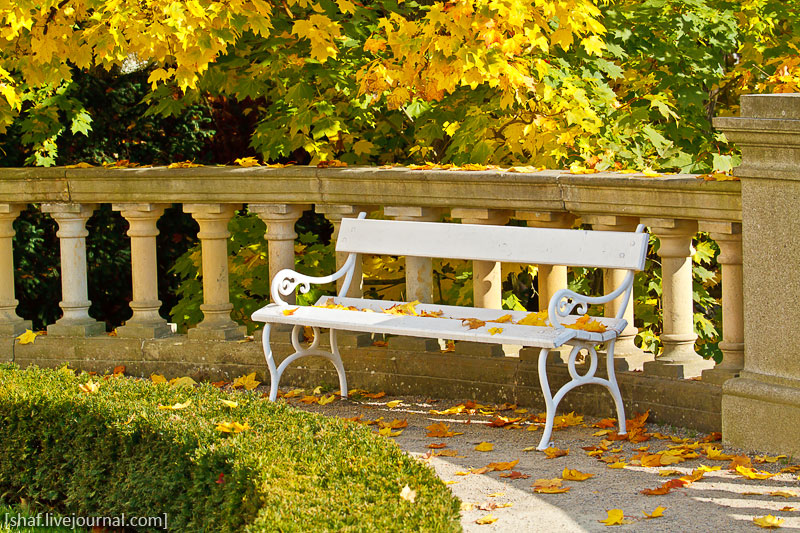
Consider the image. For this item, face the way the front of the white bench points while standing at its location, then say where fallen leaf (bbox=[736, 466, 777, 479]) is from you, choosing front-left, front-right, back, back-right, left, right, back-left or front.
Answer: left

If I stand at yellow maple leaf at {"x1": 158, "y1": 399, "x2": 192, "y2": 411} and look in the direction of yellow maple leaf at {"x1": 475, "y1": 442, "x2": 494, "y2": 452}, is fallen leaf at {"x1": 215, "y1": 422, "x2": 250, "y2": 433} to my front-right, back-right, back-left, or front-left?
front-right

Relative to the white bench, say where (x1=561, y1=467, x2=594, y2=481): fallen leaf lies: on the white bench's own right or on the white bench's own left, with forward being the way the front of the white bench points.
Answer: on the white bench's own left

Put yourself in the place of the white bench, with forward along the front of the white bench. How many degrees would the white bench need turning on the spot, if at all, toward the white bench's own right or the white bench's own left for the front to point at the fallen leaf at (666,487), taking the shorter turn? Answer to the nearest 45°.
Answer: approximately 90° to the white bench's own left

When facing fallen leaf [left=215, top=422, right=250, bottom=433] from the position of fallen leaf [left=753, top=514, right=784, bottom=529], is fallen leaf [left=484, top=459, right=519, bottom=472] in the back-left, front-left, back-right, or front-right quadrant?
front-right

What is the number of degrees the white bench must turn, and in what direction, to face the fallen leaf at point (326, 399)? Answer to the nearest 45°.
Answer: approximately 90° to its right

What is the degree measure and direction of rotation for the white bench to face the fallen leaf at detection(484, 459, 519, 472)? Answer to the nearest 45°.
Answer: approximately 45° to its left

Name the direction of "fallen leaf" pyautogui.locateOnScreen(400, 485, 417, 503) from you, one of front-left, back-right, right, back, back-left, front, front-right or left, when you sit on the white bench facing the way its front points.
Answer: front-left

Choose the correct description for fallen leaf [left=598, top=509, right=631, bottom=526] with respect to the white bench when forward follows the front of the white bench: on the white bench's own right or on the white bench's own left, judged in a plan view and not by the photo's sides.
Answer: on the white bench's own left

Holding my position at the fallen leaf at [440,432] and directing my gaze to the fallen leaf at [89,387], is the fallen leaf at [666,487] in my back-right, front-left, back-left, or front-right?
back-left

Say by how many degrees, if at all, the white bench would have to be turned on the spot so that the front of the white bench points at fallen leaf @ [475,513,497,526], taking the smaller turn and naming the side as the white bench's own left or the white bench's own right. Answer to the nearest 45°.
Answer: approximately 45° to the white bench's own left

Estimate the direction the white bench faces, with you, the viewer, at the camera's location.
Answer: facing the viewer and to the left of the viewer

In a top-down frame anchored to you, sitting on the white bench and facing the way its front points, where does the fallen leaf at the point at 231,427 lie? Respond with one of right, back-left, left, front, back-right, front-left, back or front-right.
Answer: front

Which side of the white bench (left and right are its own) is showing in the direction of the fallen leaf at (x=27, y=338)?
right
